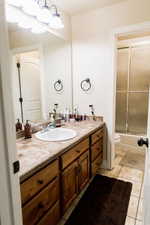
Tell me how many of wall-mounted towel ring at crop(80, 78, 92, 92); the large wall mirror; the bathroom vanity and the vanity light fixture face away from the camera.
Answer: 0

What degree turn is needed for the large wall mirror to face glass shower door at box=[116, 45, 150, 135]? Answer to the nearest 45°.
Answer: approximately 90° to its left

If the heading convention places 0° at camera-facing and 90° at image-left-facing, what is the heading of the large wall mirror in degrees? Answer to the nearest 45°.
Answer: approximately 315°

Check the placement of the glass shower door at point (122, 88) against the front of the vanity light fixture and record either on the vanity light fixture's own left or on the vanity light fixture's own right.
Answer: on the vanity light fixture's own left

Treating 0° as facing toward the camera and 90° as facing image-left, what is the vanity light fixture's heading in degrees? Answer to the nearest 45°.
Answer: approximately 315°

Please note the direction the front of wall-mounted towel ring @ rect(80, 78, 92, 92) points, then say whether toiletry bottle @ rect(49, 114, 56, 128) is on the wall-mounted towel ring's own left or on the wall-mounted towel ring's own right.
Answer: on the wall-mounted towel ring's own right

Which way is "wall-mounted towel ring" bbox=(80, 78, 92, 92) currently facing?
toward the camera

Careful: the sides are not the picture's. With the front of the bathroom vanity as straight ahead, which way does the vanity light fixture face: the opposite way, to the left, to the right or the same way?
the same way

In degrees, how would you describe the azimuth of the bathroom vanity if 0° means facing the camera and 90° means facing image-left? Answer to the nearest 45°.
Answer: approximately 315°

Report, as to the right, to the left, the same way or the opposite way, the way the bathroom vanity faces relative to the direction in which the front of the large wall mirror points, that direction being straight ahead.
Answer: the same way
